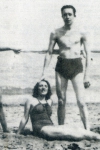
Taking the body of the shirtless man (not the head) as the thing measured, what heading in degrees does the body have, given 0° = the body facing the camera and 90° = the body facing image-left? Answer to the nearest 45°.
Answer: approximately 0°

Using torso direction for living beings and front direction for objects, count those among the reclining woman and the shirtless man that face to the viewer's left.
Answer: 0

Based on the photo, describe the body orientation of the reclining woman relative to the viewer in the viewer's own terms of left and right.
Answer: facing the viewer and to the right of the viewer
